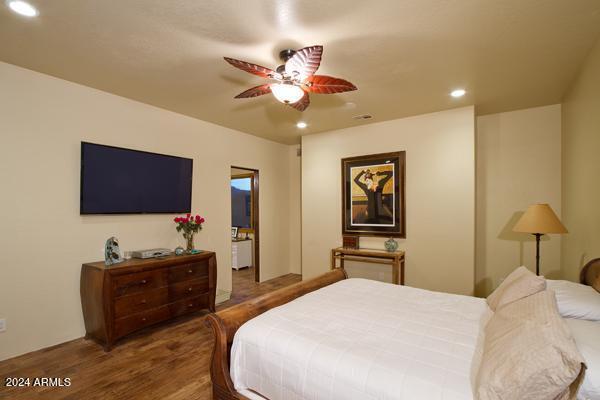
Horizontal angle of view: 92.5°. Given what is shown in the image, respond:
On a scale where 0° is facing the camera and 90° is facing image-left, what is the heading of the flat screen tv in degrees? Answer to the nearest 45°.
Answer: approximately 315°

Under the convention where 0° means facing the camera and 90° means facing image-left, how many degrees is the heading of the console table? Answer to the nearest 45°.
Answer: approximately 45°

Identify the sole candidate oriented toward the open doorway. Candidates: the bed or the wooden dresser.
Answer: the bed

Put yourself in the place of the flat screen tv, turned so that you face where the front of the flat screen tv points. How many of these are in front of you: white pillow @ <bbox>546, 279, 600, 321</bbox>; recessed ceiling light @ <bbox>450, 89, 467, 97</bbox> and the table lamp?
3

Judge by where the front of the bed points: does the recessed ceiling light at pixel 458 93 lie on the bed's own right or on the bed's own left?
on the bed's own right

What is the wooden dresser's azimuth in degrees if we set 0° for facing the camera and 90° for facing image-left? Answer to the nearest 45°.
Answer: approximately 315°

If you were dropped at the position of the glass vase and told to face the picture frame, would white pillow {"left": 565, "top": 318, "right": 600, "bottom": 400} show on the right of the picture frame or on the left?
right

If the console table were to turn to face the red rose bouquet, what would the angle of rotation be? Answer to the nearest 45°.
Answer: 0° — it already faces it

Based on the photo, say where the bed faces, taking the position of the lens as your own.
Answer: facing away from the viewer and to the left of the viewer

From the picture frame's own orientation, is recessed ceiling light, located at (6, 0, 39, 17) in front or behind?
in front

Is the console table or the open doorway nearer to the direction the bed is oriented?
the open doorway

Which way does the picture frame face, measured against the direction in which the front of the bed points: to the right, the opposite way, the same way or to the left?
to the left

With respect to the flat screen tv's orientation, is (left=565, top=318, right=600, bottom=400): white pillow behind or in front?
in front
